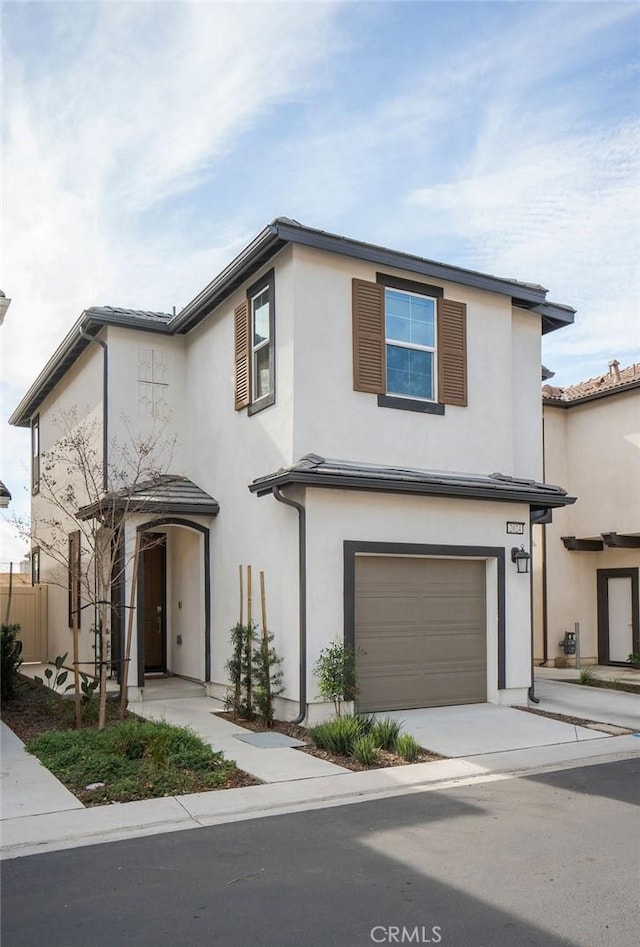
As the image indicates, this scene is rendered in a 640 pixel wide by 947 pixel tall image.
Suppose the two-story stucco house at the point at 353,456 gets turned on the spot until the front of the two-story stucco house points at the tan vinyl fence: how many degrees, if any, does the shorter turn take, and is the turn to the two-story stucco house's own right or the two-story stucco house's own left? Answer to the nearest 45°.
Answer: approximately 180°

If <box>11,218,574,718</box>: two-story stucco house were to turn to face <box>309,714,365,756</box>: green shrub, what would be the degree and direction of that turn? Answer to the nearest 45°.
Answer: approximately 45° to its right

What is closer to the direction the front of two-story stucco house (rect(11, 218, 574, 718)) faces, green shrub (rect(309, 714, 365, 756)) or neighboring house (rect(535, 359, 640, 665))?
the green shrub

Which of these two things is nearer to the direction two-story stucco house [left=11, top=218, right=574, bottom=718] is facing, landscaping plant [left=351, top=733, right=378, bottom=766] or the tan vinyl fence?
the landscaping plant

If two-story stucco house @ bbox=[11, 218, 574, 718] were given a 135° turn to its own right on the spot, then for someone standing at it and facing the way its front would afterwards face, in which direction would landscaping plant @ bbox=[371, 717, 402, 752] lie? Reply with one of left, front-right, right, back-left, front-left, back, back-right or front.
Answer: left

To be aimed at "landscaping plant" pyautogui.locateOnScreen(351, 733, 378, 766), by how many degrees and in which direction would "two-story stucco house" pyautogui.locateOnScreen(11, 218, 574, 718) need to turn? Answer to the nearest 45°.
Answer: approximately 45° to its right

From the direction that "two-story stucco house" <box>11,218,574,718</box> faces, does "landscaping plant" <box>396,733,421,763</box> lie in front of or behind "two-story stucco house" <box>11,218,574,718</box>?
in front

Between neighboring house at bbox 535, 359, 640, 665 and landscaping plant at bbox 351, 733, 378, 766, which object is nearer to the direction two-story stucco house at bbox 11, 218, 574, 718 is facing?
the landscaping plant

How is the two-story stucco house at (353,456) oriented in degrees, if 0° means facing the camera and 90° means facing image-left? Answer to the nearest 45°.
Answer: approximately 315°
